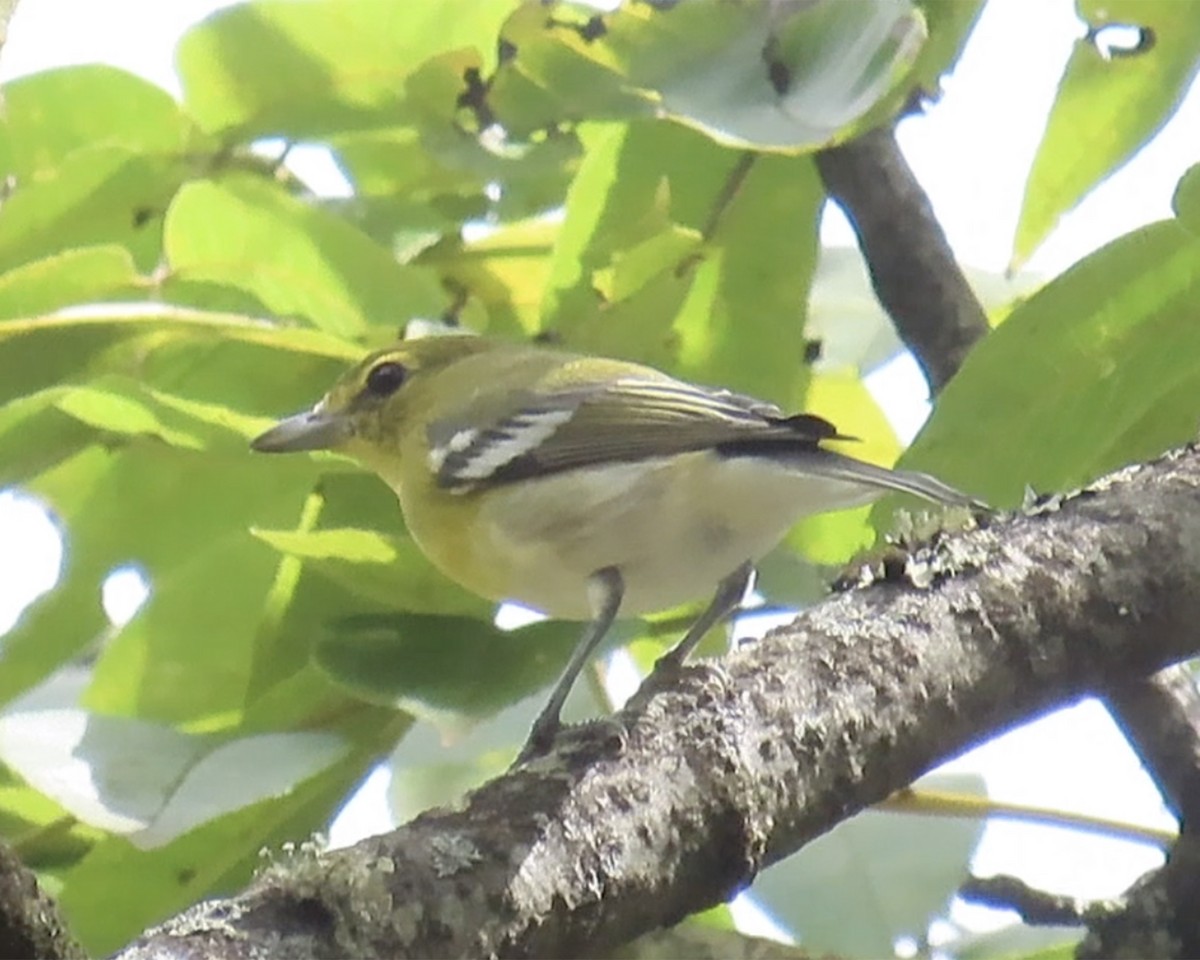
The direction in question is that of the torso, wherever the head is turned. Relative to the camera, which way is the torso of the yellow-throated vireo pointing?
to the viewer's left

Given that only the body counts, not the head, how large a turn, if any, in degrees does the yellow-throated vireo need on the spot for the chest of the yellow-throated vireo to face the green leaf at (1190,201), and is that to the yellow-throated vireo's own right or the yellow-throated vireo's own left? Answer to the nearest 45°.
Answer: approximately 135° to the yellow-throated vireo's own left
